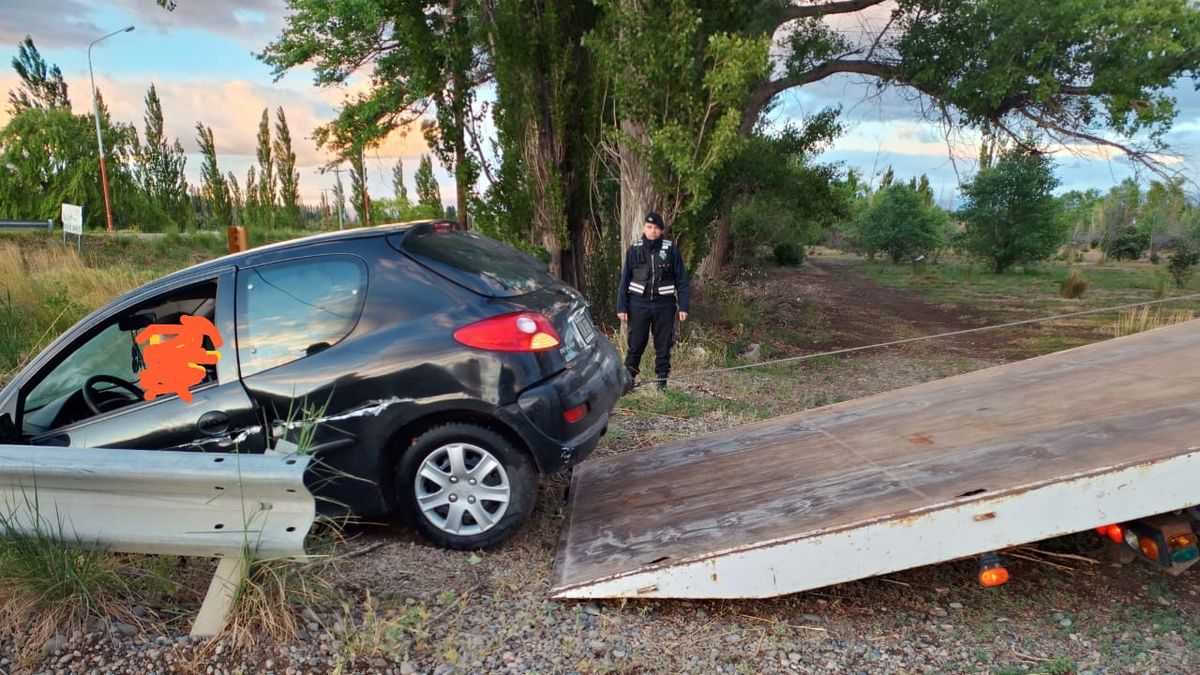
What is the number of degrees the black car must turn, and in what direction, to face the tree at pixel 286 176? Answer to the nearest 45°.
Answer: approximately 90° to its right

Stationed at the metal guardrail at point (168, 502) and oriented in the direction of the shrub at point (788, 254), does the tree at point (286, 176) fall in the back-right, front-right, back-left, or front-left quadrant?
front-left

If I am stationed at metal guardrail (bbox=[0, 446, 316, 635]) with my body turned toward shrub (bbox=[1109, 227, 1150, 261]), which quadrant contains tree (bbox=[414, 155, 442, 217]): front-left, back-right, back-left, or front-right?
front-left

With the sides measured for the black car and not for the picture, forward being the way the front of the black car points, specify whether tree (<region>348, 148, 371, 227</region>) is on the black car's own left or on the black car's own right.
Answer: on the black car's own right

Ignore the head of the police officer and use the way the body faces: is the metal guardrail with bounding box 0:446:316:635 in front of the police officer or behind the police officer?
in front

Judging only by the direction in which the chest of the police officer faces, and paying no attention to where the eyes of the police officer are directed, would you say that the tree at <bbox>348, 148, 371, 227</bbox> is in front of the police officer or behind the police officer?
behind

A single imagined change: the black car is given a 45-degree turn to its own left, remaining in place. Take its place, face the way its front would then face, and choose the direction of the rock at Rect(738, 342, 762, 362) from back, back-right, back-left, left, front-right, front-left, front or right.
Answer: back

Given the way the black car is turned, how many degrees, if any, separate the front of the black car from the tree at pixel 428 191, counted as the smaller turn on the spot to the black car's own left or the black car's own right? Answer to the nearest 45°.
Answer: approximately 90° to the black car's own right

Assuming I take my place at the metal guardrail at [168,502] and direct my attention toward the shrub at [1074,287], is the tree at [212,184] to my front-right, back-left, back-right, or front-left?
front-left

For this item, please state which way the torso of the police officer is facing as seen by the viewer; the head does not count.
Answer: toward the camera

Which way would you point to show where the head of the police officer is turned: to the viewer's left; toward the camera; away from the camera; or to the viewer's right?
toward the camera

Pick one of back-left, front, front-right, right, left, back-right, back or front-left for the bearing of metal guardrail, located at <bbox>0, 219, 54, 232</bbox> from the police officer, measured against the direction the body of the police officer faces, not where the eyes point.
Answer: back-right

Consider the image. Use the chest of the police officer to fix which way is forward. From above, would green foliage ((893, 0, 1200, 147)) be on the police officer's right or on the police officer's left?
on the police officer's left

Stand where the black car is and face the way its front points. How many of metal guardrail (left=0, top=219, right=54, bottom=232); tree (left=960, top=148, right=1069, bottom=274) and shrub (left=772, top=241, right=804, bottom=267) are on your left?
0

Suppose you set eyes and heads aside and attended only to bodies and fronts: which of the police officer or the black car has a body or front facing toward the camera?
the police officer

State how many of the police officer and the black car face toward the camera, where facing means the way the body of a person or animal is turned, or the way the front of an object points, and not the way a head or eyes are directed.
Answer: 1

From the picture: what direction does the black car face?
to the viewer's left

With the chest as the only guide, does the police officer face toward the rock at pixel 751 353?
no

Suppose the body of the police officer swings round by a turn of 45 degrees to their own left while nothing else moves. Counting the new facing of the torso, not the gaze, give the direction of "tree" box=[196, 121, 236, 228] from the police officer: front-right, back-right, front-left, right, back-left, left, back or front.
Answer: back
